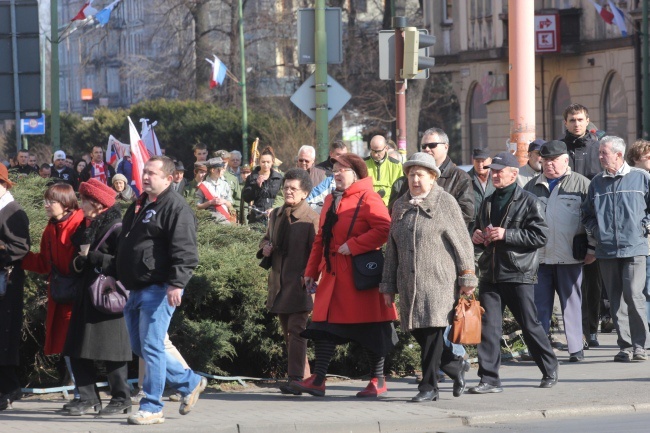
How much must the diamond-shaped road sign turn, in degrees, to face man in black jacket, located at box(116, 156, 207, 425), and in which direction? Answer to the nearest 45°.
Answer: approximately 180°

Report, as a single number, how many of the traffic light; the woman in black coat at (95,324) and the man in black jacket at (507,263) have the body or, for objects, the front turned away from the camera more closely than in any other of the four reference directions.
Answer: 0

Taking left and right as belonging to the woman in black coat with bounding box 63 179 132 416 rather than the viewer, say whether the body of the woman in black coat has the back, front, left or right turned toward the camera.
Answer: left

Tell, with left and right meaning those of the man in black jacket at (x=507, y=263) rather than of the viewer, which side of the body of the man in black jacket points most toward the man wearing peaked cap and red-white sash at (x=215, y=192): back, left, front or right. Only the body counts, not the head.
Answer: right

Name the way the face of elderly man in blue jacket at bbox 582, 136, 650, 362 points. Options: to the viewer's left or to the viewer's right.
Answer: to the viewer's left

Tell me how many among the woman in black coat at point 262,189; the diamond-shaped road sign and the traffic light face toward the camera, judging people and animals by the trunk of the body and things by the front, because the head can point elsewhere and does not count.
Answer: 1

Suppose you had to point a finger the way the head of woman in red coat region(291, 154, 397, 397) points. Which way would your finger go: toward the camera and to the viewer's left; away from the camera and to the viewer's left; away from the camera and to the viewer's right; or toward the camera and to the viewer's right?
toward the camera and to the viewer's left

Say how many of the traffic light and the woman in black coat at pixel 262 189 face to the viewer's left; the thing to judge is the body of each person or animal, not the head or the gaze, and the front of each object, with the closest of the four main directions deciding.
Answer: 0

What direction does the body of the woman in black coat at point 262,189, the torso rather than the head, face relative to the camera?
toward the camera
